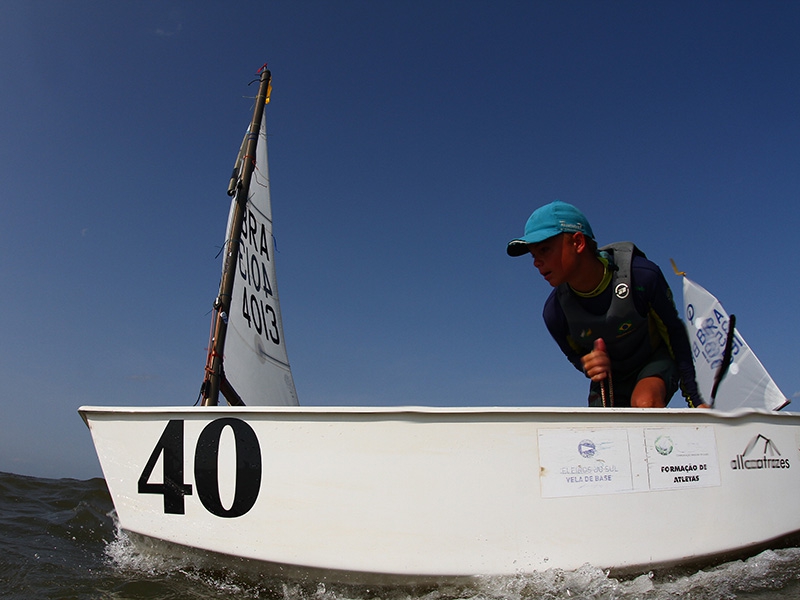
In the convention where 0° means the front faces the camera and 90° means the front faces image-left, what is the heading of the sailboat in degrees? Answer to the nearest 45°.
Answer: approximately 90°
